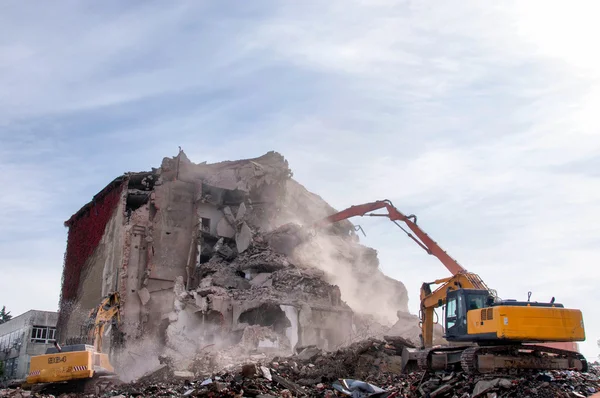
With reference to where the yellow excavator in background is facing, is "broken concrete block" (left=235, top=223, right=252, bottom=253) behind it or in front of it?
in front

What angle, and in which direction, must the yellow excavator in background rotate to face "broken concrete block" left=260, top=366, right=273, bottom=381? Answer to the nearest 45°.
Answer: approximately 90° to its right

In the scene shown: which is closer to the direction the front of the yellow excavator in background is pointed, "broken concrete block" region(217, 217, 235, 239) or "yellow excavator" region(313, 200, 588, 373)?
the broken concrete block

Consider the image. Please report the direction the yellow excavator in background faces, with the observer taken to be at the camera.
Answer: facing away from the viewer and to the right of the viewer

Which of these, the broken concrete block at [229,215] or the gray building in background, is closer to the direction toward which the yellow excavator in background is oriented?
the broken concrete block

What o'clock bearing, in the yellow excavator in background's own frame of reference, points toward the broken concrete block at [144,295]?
The broken concrete block is roughly at 11 o'clock from the yellow excavator in background.

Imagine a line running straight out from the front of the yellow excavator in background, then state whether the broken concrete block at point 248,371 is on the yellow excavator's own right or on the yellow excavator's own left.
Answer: on the yellow excavator's own right

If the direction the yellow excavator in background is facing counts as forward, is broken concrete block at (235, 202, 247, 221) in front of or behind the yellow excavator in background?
in front

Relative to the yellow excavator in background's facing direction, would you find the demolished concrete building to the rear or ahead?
ahead

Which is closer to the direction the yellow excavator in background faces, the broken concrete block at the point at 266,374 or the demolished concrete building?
the demolished concrete building

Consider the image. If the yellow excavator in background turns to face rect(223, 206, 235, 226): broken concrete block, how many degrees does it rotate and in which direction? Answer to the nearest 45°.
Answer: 0° — it already faces it

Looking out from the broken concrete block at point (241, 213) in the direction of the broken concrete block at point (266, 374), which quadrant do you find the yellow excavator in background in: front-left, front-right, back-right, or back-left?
front-right

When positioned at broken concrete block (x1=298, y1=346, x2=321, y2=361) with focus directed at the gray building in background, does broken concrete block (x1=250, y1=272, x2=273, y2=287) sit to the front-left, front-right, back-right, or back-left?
front-right

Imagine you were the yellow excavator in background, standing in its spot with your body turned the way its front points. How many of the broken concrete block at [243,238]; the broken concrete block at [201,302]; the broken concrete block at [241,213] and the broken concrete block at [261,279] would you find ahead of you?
4

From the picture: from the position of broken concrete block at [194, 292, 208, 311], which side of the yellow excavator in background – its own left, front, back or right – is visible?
front
